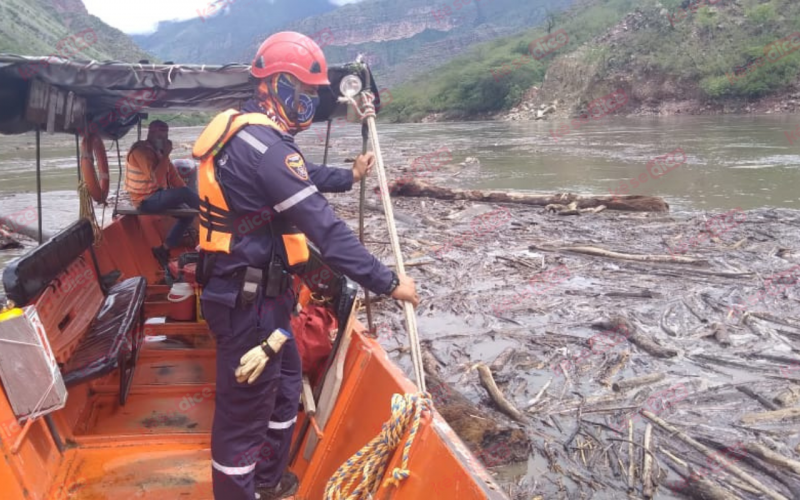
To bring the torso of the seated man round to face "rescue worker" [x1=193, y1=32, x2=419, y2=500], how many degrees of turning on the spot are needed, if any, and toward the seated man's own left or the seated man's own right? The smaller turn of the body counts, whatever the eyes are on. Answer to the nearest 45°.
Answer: approximately 45° to the seated man's own right

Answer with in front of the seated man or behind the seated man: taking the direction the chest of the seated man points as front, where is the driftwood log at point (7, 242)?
behind

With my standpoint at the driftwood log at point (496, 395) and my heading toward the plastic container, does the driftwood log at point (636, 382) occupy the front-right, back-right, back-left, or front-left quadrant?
back-right

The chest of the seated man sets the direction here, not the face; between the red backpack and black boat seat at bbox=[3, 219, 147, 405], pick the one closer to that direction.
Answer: the red backpack

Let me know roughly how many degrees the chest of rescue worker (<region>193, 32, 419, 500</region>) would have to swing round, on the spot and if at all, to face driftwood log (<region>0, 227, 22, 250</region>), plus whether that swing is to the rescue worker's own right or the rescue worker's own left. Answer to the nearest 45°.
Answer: approximately 135° to the rescue worker's own left

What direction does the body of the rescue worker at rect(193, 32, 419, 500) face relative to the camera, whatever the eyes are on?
to the viewer's right

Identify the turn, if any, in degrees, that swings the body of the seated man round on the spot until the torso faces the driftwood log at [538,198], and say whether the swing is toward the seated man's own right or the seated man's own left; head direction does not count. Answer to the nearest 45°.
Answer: approximately 90° to the seated man's own left
